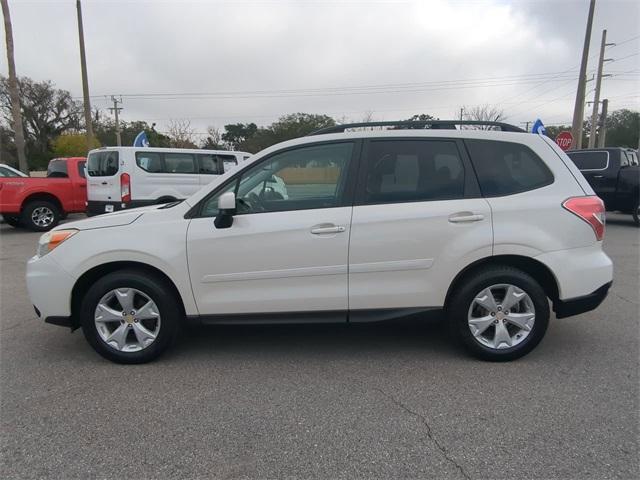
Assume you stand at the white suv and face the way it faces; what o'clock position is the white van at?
The white van is roughly at 2 o'clock from the white suv.

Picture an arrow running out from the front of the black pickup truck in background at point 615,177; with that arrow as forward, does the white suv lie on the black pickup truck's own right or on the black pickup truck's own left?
on the black pickup truck's own left

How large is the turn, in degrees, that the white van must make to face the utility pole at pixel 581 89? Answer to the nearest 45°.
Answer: approximately 45° to its right

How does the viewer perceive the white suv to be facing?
facing to the left of the viewer

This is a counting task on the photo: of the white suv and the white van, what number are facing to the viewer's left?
1

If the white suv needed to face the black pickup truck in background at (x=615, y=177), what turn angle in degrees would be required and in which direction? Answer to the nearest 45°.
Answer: approximately 135° to its right

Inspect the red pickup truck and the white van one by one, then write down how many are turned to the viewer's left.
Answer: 0

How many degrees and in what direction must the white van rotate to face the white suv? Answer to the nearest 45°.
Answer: approximately 135° to its right

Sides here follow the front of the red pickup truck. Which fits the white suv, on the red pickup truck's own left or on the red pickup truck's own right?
on the red pickup truck's own right
